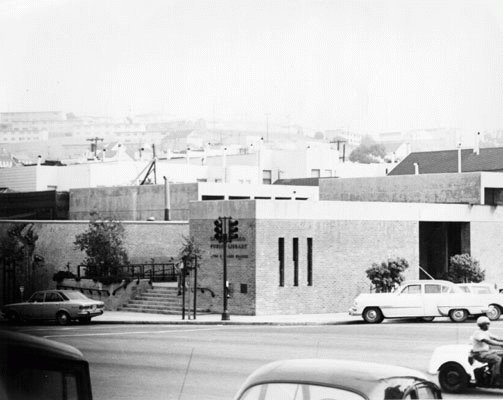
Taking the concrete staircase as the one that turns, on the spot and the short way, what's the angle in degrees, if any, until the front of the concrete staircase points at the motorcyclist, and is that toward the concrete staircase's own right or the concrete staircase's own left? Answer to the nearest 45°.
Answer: approximately 45° to the concrete staircase's own left
